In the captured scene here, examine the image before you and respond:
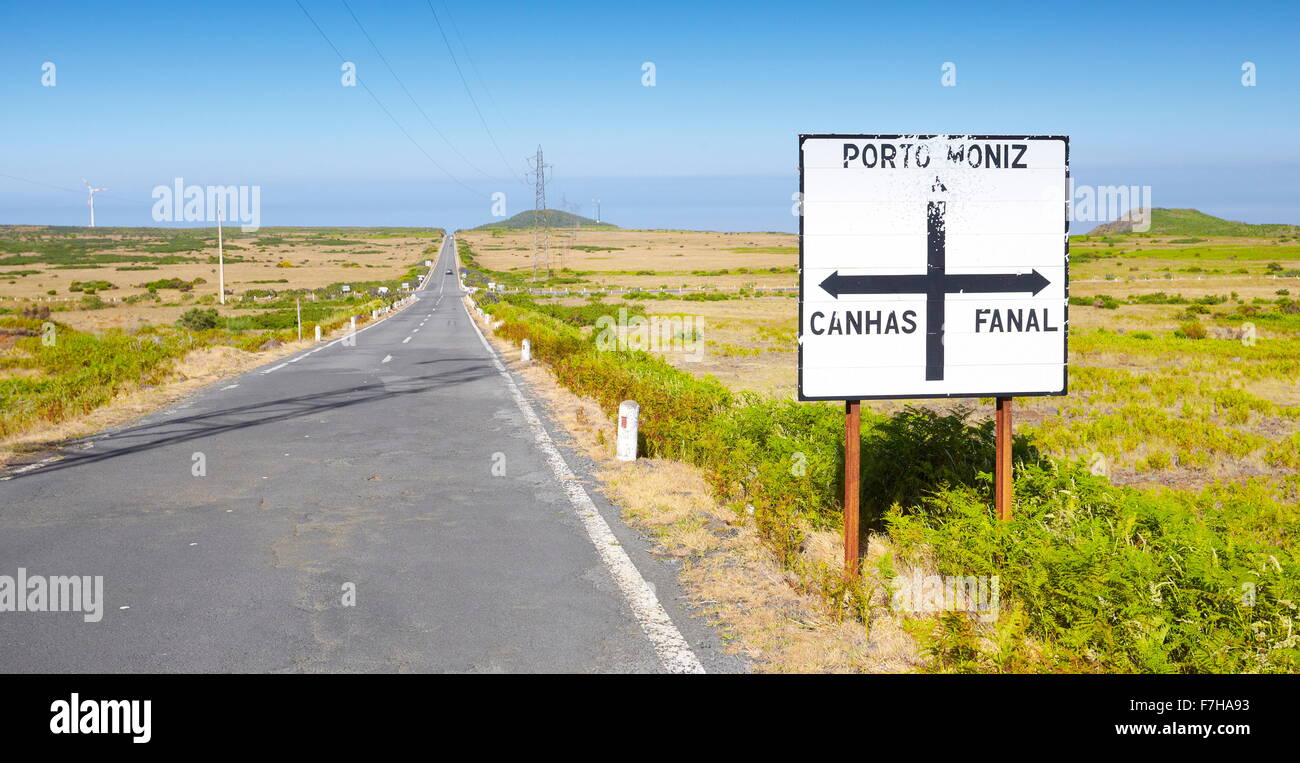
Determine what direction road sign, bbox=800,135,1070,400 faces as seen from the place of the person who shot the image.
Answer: facing the viewer

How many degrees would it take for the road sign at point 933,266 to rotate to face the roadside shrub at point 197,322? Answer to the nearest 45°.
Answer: approximately 135° to its right

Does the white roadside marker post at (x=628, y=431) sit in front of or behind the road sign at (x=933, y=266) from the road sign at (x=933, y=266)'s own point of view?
behind
